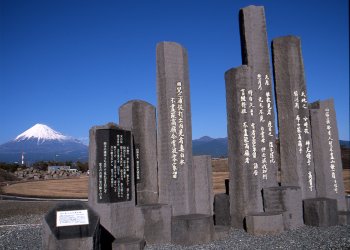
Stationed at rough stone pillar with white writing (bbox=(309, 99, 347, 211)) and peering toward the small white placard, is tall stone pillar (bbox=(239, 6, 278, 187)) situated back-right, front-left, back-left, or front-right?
front-right

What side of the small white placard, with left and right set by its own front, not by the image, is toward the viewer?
front

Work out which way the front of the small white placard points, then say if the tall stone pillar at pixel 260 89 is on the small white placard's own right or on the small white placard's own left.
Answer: on the small white placard's own left

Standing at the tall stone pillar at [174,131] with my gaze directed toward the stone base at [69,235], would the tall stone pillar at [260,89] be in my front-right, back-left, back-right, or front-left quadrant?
back-left

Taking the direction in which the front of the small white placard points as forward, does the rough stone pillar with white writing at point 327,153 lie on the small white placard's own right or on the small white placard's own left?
on the small white placard's own left

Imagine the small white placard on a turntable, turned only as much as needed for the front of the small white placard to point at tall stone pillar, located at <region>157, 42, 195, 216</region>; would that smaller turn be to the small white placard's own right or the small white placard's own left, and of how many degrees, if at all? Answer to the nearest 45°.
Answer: approximately 135° to the small white placard's own left

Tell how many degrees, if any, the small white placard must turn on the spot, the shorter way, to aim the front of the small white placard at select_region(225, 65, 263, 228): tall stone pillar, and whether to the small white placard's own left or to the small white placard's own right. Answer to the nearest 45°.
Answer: approximately 135° to the small white placard's own left

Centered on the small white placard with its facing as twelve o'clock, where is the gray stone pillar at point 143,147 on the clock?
The gray stone pillar is roughly at 7 o'clock from the small white placard.

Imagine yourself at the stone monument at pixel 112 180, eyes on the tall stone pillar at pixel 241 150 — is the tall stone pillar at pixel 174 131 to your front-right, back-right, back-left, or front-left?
front-left
